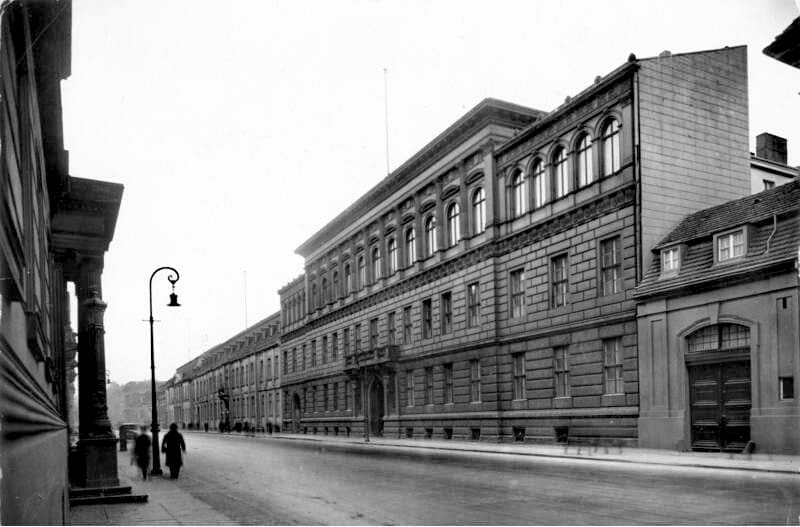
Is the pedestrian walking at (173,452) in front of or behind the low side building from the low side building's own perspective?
in front

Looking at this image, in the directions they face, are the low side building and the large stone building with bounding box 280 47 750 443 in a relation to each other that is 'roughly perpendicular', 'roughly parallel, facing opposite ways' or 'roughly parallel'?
roughly parallel

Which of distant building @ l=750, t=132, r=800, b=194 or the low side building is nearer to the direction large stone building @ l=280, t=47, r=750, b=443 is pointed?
the low side building

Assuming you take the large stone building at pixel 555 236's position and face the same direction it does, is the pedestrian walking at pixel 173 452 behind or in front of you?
in front

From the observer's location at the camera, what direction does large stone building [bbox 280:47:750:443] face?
facing the viewer and to the left of the viewer

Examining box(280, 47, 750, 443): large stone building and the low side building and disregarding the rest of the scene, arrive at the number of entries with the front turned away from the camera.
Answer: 0

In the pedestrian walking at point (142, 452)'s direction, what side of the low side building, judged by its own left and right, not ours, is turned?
front

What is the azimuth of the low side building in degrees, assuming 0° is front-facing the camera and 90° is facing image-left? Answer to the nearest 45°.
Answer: approximately 45°
